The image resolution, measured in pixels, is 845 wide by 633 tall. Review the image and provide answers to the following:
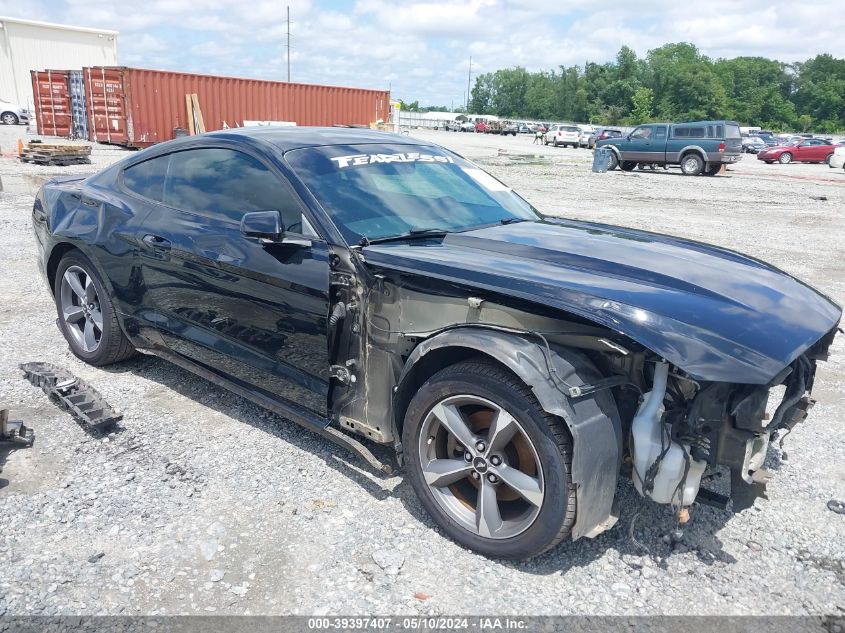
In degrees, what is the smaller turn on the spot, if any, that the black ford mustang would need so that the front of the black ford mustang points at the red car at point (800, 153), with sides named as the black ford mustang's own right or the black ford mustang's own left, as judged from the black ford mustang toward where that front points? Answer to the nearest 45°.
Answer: approximately 90° to the black ford mustang's own left

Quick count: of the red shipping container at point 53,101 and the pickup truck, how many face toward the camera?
1

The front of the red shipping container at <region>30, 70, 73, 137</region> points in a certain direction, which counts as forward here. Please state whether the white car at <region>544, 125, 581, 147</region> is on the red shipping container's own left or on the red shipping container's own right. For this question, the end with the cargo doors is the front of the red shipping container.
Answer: on the red shipping container's own left

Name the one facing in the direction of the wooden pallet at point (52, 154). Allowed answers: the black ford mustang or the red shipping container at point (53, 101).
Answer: the red shipping container

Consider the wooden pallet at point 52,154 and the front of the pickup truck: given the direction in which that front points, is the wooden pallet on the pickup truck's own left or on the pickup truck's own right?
on the pickup truck's own left

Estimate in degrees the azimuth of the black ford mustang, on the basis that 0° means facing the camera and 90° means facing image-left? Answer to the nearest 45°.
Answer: approximately 315°

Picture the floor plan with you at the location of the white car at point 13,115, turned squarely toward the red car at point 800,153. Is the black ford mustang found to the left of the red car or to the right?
right

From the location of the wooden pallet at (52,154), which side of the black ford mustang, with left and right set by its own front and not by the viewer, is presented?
back

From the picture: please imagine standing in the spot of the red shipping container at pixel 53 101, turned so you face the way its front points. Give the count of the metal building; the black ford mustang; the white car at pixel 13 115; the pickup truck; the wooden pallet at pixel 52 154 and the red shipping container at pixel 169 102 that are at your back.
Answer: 2

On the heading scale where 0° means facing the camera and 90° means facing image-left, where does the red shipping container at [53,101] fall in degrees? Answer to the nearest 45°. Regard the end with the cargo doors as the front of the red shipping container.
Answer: approximately 0°

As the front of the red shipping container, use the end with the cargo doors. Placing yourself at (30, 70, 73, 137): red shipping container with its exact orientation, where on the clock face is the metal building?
The metal building is roughly at 6 o'clock from the red shipping container.
